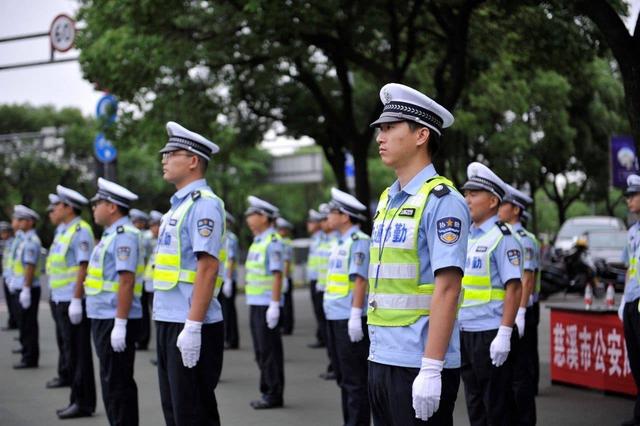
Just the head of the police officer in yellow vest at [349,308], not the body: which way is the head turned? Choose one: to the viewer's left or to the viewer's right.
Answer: to the viewer's left

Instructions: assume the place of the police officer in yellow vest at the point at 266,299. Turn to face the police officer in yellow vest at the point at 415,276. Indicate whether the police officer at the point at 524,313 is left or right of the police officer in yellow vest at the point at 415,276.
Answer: left

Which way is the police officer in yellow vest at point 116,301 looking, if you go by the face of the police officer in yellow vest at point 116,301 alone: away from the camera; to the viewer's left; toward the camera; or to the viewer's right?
to the viewer's left

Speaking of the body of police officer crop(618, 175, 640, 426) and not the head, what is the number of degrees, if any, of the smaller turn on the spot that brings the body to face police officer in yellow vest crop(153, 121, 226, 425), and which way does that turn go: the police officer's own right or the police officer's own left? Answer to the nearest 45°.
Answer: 0° — they already face them

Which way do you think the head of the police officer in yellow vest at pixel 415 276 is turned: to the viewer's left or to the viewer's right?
to the viewer's left

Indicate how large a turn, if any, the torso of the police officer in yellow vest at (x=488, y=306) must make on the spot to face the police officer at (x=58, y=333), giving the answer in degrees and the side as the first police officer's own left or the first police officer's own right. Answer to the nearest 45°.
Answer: approximately 90° to the first police officer's own right

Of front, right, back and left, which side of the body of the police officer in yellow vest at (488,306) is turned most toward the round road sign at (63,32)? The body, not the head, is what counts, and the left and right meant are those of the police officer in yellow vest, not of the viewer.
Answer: right
